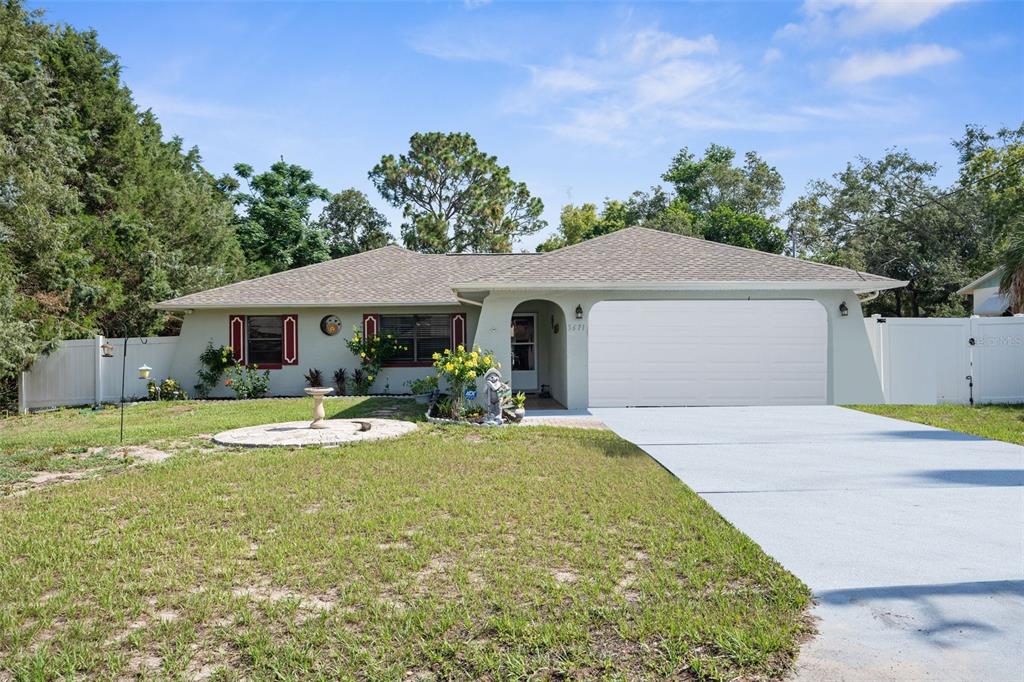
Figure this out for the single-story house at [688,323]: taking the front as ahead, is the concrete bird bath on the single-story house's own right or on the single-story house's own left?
on the single-story house's own right

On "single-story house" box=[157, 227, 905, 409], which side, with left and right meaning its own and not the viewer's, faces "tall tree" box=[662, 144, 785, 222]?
back

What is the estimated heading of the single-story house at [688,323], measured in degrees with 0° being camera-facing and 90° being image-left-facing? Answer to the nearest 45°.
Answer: approximately 0°

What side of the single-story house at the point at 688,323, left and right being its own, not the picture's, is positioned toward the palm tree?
left

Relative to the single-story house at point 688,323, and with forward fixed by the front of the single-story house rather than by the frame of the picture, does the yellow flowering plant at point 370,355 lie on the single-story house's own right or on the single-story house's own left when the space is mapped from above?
on the single-story house's own right

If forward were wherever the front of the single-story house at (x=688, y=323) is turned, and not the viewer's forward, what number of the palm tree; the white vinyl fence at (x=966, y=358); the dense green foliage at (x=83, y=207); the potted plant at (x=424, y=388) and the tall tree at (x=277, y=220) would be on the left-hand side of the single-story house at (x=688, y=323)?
2

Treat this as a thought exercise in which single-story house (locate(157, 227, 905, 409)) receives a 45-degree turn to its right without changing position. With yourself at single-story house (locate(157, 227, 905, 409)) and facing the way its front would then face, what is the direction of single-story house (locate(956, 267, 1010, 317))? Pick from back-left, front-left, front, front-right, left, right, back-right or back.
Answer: back

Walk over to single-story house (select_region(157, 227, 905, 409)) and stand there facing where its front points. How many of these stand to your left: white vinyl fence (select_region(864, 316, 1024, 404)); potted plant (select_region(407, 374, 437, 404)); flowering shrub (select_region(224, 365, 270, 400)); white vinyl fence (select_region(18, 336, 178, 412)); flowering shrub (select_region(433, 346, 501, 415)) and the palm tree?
2

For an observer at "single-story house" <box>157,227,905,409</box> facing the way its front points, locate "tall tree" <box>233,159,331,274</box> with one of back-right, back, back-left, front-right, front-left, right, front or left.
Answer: back-right

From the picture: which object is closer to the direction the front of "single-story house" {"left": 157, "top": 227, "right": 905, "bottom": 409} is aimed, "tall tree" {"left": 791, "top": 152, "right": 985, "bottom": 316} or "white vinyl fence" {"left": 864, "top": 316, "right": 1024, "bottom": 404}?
the white vinyl fence

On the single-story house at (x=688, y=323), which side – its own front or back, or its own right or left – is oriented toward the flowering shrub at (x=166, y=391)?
right
